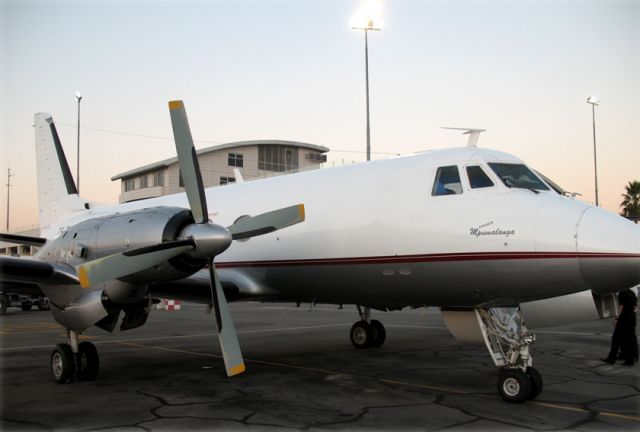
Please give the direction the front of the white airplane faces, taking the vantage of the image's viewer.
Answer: facing the viewer and to the right of the viewer
